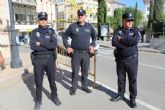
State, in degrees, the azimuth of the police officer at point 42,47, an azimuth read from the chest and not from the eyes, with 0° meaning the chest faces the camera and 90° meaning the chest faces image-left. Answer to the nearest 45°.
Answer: approximately 0°

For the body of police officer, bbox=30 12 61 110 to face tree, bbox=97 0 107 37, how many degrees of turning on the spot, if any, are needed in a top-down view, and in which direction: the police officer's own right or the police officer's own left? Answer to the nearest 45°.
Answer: approximately 180°

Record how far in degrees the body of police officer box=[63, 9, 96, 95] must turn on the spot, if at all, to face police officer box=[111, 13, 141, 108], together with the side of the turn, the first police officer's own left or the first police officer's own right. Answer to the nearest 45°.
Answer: approximately 45° to the first police officer's own left

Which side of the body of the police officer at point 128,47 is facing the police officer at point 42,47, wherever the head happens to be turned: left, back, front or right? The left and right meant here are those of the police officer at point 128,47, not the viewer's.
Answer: right

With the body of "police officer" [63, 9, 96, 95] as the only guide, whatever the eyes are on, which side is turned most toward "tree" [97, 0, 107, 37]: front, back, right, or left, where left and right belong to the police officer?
back

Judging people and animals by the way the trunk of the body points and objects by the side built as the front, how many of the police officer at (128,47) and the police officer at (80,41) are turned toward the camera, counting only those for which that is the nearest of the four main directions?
2

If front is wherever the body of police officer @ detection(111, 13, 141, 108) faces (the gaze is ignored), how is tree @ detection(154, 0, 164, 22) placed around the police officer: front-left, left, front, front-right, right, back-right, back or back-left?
back
